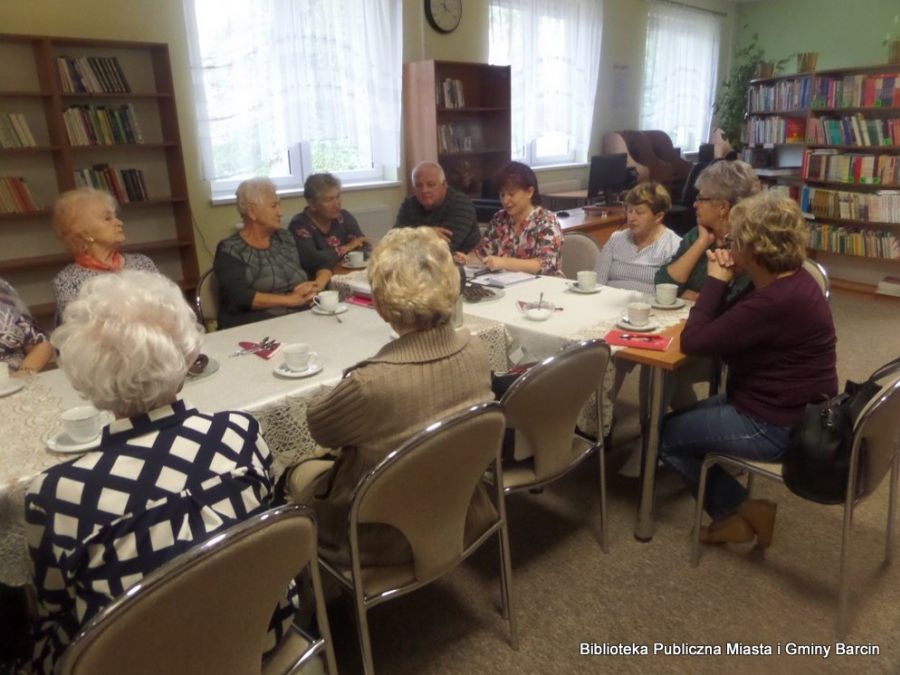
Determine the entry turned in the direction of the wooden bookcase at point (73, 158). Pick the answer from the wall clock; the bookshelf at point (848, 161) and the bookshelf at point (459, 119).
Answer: the bookshelf at point (848, 161)

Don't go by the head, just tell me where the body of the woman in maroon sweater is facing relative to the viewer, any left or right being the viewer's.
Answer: facing to the left of the viewer

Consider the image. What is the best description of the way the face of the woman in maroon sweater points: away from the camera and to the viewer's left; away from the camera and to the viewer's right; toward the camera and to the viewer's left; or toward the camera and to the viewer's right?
away from the camera and to the viewer's left

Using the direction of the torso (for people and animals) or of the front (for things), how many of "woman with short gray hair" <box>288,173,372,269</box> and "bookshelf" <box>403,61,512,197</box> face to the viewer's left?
0

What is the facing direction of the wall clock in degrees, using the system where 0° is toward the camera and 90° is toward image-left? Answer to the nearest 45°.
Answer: approximately 315°

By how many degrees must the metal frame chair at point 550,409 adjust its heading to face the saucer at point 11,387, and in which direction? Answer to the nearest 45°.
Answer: approximately 45° to its left

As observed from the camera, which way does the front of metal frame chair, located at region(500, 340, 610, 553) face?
facing away from the viewer and to the left of the viewer

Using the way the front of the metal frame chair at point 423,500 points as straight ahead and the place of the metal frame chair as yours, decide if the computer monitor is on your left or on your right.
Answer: on your right

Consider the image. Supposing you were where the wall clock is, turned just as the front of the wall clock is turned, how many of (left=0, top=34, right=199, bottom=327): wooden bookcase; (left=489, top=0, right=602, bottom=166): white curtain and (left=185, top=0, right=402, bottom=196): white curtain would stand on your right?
2

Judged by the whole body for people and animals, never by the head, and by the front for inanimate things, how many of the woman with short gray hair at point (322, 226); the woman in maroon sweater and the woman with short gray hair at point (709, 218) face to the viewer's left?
2

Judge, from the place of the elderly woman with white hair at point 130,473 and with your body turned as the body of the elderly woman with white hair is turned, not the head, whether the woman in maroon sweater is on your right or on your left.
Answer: on your right

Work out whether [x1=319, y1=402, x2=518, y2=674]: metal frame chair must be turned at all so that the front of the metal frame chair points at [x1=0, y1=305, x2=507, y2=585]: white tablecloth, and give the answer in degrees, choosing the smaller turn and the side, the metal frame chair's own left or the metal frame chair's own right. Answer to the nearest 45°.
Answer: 0° — it already faces it

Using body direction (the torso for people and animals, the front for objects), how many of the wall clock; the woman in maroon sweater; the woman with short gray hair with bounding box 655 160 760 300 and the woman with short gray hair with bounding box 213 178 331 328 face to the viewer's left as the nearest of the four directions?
2

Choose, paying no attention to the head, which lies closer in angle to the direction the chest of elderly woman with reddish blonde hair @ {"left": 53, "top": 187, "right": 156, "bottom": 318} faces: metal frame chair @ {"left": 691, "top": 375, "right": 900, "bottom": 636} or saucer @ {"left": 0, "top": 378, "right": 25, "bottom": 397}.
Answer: the metal frame chair

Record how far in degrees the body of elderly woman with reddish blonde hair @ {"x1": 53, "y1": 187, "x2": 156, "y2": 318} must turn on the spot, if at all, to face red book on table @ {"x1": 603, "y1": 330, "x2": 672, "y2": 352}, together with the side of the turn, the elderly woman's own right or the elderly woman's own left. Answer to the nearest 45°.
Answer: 0° — they already face it

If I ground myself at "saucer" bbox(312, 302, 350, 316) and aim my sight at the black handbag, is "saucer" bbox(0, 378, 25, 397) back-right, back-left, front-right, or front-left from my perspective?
back-right

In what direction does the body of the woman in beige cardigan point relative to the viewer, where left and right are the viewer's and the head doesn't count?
facing away from the viewer and to the left of the viewer

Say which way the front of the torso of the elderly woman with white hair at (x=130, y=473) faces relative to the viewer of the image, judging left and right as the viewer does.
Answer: facing away from the viewer and to the left of the viewer

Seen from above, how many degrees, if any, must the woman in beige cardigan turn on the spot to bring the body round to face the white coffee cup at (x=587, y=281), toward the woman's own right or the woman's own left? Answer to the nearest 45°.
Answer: approximately 90° to the woman's own right
